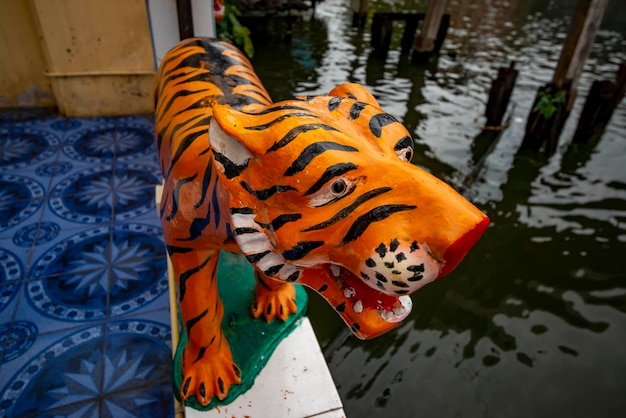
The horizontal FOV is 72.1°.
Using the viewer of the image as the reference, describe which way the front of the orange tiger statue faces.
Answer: facing the viewer and to the right of the viewer

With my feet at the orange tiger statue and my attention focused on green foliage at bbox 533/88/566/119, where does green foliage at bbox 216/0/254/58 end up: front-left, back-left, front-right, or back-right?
front-left

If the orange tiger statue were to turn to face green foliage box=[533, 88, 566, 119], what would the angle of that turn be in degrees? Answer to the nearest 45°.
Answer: approximately 90° to its left

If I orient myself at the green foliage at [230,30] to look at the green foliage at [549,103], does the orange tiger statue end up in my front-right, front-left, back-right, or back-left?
front-right

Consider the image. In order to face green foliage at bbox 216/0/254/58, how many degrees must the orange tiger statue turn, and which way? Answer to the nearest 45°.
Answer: approximately 135° to its left
